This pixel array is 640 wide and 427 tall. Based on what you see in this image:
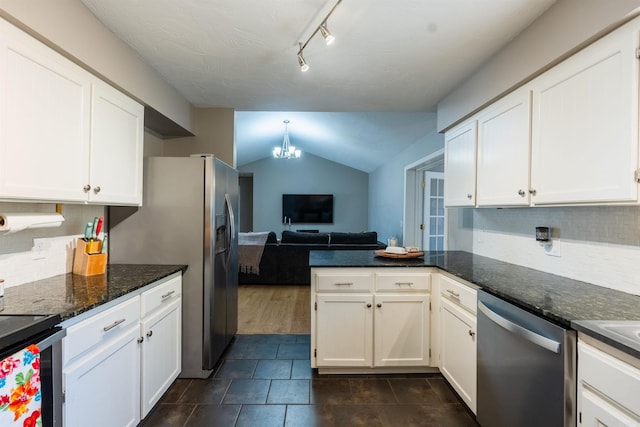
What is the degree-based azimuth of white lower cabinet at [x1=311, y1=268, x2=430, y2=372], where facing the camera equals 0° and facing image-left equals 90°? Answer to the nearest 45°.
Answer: approximately 0°

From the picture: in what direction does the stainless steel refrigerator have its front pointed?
to the viewer's right

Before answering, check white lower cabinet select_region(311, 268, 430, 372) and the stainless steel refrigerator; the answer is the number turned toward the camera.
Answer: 1

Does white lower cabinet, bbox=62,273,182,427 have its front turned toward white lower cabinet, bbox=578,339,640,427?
yes

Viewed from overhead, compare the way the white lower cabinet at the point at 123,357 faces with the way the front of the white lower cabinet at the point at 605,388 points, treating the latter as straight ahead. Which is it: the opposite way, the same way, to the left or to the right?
the opposite way

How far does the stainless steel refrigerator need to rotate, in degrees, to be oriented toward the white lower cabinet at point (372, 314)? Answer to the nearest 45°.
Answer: approximately 45° to its right

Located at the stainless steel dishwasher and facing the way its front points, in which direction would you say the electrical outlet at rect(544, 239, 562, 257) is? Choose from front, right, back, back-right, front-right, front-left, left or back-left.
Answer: back-right

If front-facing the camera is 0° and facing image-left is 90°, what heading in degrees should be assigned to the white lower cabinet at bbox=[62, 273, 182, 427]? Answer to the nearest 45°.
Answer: approximately 315°
